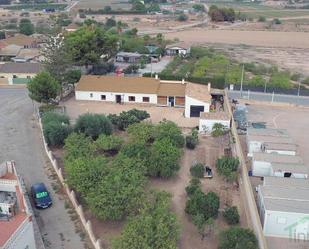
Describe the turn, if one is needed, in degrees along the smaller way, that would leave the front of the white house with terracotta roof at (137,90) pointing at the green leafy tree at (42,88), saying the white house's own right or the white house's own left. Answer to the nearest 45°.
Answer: approximately 45° to the white house's own right

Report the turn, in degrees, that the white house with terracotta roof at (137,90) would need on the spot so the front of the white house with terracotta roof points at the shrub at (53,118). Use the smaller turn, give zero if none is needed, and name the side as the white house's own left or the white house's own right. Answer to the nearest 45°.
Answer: approximately 45° to the white house's own right

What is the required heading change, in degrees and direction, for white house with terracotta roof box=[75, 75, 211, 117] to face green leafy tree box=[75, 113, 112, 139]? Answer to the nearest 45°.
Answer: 0° — it already faces it

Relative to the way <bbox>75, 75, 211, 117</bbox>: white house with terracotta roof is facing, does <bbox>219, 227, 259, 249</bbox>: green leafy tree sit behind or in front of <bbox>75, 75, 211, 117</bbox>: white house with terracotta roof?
in front

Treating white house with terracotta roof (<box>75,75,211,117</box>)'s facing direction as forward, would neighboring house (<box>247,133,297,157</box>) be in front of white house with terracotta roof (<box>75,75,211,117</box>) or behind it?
in front

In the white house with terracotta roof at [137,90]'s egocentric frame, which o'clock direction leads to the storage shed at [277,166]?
The storage shed is roughly at 11 o'clock from the white house with terracotta roof.

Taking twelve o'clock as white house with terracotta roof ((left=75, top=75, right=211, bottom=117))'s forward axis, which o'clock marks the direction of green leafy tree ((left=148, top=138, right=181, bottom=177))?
The green leafy tree is roughly at 12 o'clock from the white house with terracotta roof.

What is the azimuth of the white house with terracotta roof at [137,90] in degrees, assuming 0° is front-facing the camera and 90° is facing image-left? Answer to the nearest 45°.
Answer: approximately 0°

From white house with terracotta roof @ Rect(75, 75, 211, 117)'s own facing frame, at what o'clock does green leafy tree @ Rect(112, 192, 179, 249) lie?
The green leafy tree is roughly at 12 o'clock from the white house with terracotta roof.

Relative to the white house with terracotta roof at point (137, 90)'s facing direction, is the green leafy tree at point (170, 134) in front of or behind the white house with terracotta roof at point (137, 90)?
in front

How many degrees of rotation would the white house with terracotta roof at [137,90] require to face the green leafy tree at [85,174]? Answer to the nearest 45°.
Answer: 0° — it already faces it

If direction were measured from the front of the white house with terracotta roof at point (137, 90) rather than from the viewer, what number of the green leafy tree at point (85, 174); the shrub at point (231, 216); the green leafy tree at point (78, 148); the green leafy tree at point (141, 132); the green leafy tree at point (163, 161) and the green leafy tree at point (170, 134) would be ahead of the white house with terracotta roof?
6

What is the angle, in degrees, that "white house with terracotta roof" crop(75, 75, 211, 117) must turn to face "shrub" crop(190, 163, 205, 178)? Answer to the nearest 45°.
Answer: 0° — it already faces it

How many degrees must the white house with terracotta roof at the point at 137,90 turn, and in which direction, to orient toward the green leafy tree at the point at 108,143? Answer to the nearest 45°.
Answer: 0° — it already faces it

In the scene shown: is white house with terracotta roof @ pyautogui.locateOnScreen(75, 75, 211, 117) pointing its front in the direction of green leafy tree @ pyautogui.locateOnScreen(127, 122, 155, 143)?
yes
